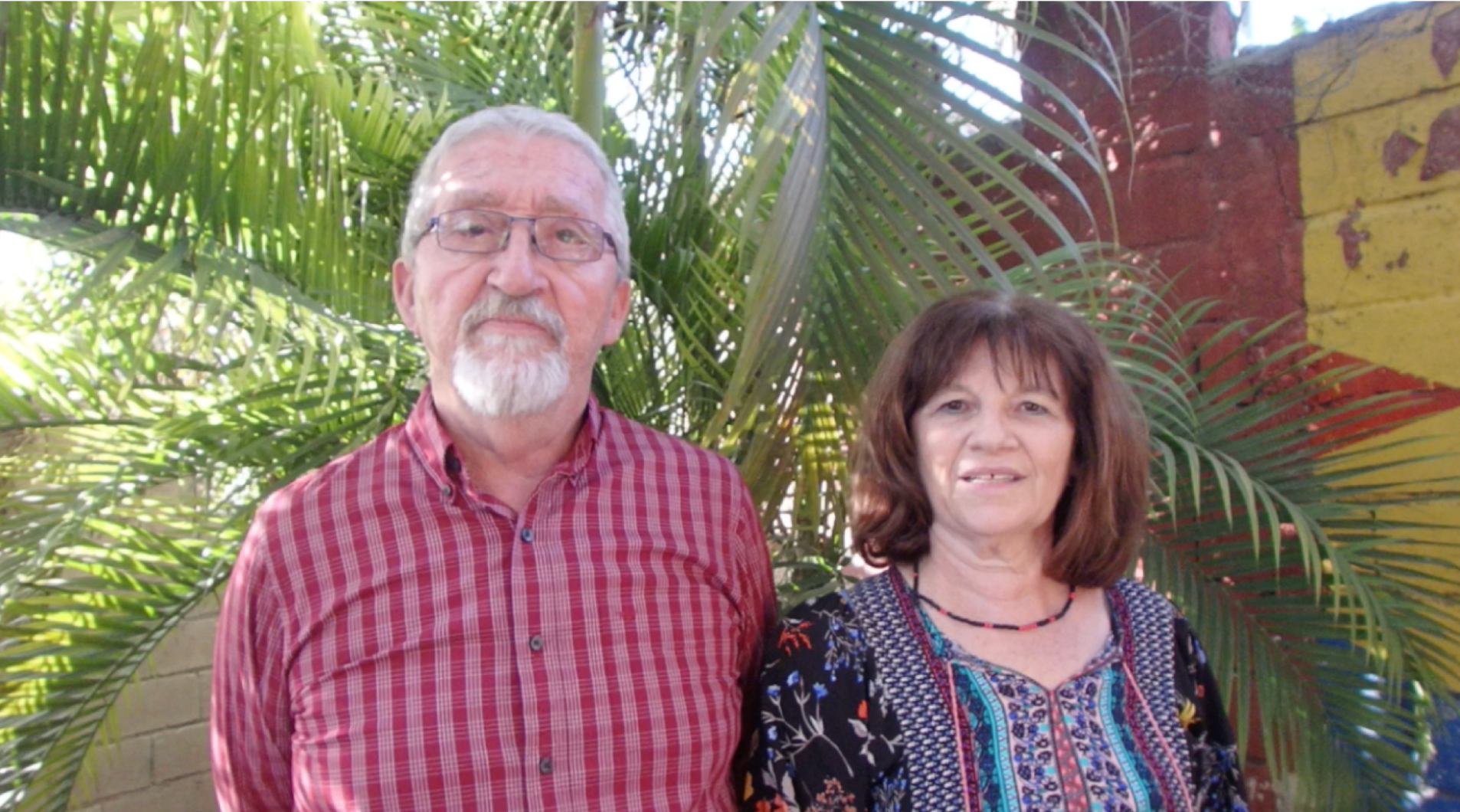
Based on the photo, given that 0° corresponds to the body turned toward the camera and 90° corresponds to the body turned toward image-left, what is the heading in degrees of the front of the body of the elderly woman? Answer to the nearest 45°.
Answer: approximately 0°

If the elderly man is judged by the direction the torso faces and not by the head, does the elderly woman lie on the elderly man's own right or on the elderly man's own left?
on the elderly man's own left

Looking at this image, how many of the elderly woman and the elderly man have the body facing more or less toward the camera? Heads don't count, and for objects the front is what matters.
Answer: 2

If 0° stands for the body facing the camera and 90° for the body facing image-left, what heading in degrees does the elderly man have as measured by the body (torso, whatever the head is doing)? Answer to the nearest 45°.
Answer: approximately 0°

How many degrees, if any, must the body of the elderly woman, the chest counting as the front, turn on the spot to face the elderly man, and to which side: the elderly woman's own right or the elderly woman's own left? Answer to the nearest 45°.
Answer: approximately 90° to the elderly woman's own right
